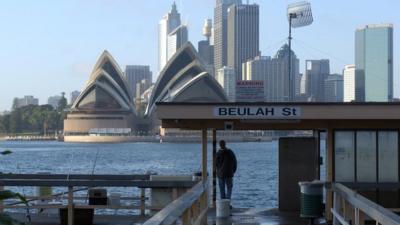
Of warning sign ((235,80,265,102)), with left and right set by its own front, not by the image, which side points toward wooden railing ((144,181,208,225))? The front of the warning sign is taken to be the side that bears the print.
front

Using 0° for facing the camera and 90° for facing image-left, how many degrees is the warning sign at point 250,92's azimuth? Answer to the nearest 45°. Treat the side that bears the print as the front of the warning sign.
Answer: approximately 0°

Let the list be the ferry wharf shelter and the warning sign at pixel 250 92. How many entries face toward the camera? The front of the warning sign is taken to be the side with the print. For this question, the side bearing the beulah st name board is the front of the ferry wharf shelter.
2

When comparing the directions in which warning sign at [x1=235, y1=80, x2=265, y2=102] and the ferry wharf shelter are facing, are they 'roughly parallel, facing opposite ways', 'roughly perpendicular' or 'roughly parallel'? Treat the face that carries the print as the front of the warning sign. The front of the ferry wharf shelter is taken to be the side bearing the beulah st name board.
roughly parallel

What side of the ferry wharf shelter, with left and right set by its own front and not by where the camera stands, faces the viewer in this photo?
front

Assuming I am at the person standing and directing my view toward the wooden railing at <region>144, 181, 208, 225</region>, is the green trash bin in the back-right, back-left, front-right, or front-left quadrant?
front-left
